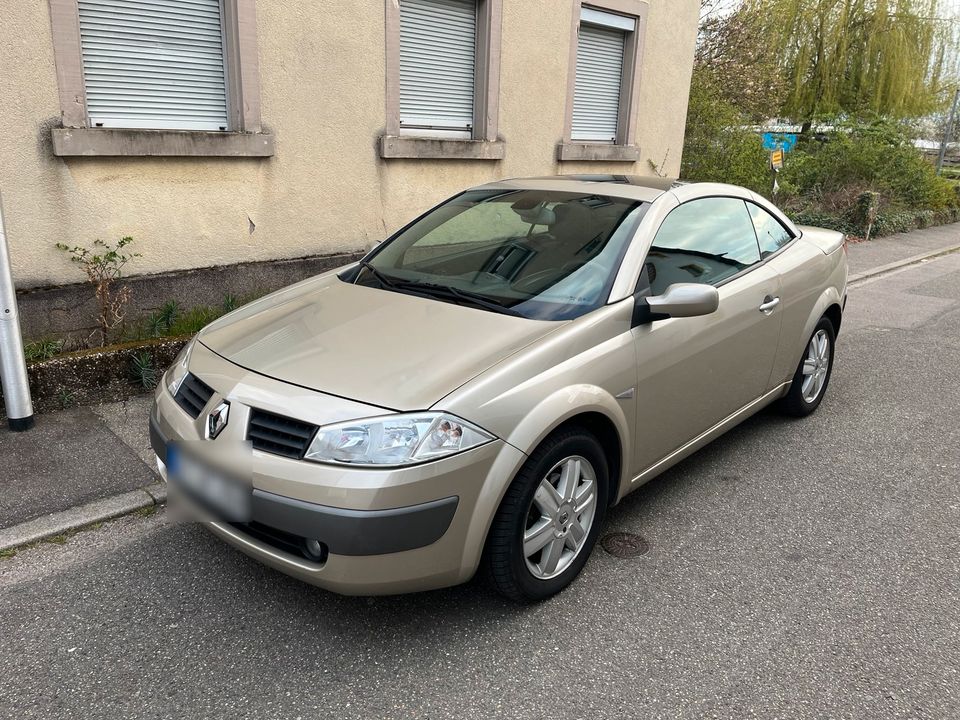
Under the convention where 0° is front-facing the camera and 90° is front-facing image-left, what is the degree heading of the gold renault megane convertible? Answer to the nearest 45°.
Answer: approximately 45°

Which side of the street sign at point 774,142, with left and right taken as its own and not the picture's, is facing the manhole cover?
front

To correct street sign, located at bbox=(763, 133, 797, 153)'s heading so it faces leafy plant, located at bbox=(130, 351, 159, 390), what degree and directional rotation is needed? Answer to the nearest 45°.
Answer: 0° — it already faces it

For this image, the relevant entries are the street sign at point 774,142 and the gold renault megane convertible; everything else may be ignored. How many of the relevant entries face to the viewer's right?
0

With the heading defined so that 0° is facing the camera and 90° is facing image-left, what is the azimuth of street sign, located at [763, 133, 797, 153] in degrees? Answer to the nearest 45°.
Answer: approximately 0°

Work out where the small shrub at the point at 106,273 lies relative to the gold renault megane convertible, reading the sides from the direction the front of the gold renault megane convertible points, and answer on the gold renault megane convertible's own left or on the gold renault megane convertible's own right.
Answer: on the gold renault megane convertible's own right

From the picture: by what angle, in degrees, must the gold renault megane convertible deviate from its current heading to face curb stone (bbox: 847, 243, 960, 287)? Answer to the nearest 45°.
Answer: approximately 180°

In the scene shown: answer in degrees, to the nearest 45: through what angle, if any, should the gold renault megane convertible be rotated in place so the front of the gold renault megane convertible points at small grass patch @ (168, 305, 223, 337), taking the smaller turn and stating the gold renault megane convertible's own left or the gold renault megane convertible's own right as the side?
approximately 90° to the gold renault megane convertible's own right

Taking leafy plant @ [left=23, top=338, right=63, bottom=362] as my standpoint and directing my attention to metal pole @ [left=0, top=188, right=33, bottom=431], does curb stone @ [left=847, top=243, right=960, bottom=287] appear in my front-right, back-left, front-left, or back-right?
back-left

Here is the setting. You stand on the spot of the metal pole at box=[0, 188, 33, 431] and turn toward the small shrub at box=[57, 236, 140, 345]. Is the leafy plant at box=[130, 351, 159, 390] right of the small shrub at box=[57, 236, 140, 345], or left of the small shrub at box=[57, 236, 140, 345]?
right

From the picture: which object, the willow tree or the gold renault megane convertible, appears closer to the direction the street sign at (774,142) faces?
the gold renault megane convertible

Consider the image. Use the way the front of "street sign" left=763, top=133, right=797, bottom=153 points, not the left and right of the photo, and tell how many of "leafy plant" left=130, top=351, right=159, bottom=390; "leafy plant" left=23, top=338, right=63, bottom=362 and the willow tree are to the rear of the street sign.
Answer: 1
